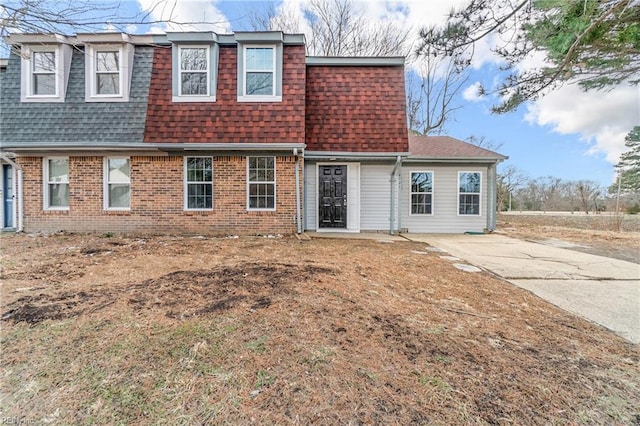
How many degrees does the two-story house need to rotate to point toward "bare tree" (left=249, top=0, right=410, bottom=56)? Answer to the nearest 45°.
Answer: approximately 135° to its left

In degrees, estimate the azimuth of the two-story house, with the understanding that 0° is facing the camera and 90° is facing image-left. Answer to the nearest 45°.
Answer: approximately 0°

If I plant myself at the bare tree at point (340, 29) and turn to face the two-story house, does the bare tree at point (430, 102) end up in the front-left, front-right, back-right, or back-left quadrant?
back-left

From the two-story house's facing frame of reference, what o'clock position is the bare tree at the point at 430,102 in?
The bare tree is roughly at 8 o'clock from the two-story house.

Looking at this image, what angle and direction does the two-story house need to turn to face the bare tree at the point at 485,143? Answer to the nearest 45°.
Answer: approximately 135° to its left

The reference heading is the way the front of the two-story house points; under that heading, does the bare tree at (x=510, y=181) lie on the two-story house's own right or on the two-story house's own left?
on the two-story house's own left

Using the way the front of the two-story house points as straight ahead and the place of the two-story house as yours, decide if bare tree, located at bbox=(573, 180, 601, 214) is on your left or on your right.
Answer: on your left
